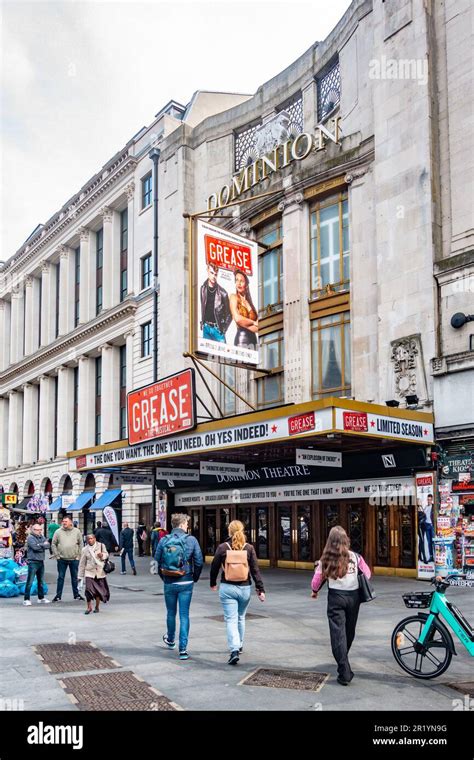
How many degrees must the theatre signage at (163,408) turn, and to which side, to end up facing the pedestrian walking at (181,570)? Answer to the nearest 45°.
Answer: approximately 45° to its left

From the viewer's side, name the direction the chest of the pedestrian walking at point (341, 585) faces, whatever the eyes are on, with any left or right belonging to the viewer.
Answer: facing away from the viewer

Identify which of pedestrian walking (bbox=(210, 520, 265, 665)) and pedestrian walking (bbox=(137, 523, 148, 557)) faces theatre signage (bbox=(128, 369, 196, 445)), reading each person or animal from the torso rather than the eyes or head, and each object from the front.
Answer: pedestrian walking (bbox=(210, 520, 265, 665))

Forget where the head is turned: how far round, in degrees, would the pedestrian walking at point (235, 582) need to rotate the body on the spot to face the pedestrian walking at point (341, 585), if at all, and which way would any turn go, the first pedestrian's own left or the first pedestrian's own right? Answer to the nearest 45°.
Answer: approximately 135° to the first pedestrian's own right

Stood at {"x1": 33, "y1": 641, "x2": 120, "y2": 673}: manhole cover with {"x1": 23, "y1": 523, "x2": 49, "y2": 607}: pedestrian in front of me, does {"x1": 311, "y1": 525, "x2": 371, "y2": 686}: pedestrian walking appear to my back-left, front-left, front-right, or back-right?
back-right

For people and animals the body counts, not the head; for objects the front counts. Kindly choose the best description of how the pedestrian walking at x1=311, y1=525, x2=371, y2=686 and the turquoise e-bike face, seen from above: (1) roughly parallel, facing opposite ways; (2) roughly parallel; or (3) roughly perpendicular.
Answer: roughly perpendicular

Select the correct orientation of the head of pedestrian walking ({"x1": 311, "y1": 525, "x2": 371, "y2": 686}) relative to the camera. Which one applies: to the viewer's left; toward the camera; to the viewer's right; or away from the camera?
away from the camera

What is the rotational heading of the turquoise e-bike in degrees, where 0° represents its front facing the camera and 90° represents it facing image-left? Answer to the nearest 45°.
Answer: approximately 90°

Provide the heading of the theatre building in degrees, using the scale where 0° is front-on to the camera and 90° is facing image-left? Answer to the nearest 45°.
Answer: approximately 45°

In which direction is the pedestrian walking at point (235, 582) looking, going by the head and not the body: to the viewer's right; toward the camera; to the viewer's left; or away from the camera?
away from the camera
